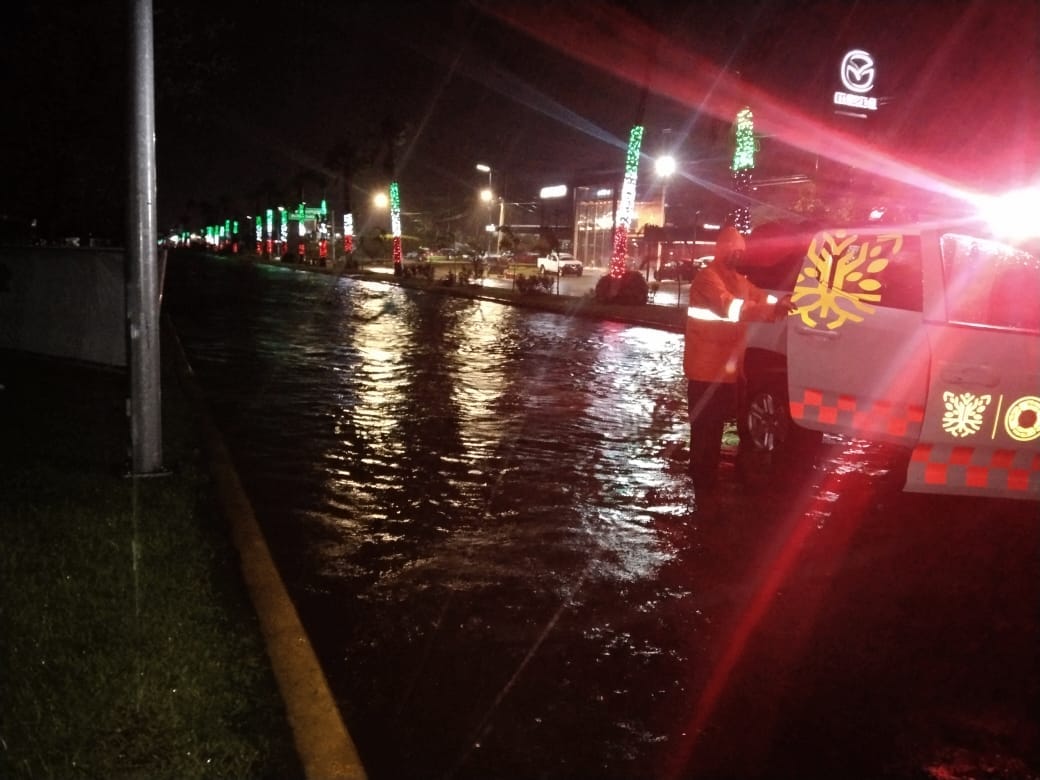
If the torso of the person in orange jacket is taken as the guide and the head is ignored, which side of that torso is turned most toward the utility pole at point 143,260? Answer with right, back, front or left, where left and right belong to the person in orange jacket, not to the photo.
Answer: back

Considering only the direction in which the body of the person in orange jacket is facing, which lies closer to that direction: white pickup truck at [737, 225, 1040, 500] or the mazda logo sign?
the white pickup truck

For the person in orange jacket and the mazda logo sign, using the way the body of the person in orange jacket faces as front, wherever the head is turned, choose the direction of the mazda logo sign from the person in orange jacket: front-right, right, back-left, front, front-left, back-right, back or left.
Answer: left

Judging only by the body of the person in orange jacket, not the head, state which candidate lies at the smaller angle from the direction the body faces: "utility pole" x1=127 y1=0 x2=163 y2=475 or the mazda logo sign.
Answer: the mazda logo sign

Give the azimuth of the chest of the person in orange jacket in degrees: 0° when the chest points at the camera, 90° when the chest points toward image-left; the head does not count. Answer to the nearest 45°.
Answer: approximately 270°
